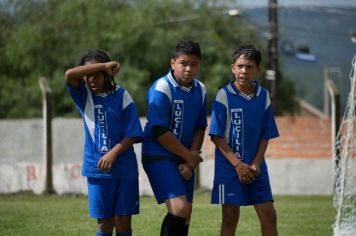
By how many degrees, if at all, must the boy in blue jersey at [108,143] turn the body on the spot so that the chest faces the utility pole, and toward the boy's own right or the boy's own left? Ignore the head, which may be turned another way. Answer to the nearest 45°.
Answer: approximately 180°

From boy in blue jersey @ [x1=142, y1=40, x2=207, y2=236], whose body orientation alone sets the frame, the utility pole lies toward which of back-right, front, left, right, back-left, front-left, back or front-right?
back-left

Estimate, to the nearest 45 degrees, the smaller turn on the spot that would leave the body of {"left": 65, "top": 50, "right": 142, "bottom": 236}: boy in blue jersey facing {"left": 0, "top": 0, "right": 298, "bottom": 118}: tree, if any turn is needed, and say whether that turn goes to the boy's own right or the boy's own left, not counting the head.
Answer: approximately 180°

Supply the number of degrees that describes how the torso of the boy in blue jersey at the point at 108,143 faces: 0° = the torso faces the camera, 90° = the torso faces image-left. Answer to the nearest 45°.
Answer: approximately 0°

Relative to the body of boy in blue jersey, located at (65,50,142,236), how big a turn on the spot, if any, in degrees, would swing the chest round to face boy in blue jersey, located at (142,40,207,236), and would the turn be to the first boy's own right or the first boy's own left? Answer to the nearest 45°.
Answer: approximately 90° to the first boy's own left

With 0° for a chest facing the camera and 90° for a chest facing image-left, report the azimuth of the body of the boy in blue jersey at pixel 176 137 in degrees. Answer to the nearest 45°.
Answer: approximately 315°

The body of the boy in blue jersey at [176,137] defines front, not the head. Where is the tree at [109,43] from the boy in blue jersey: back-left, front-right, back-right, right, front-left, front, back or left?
back-left

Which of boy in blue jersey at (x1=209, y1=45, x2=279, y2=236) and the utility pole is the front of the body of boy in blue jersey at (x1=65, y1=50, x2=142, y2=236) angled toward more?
the boy in blue jersey

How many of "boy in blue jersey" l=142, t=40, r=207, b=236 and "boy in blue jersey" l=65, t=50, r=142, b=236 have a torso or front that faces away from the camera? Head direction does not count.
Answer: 0

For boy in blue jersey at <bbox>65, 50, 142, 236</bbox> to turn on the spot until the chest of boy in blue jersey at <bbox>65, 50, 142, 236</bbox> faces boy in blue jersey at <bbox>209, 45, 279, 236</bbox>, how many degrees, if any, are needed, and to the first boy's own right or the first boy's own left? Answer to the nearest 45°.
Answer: approximately 90° to the first boy's own left

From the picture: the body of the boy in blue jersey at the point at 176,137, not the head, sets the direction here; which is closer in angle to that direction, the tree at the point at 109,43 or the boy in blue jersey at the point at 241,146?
the boy in blue jersey
